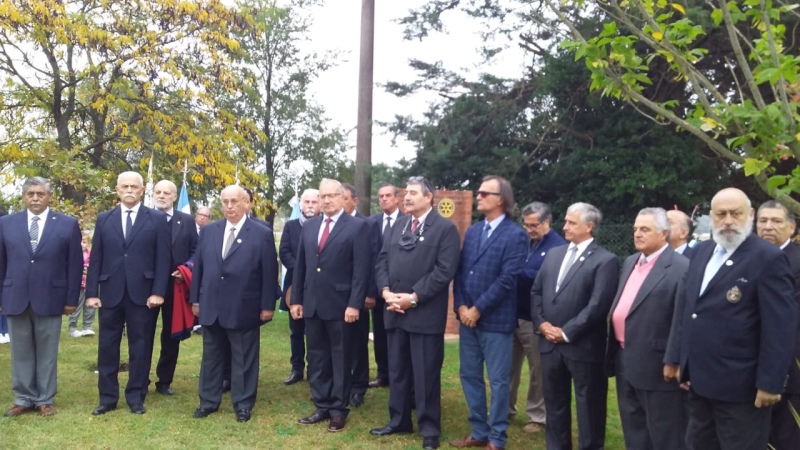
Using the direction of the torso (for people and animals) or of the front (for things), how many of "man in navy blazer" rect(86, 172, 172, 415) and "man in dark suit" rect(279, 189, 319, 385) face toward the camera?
2

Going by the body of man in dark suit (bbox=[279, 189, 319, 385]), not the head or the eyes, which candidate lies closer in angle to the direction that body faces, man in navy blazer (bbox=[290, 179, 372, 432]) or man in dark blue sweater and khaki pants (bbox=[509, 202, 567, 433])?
the man in navy blazer

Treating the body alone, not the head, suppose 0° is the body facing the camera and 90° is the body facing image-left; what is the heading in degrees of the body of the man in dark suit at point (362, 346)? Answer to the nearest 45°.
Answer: approximately 45°

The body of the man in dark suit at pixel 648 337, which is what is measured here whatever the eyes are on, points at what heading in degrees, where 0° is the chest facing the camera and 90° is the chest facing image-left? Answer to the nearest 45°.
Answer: approximately 45°

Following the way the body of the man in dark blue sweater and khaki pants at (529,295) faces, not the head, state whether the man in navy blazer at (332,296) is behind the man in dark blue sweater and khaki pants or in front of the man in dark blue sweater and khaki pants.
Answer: in front

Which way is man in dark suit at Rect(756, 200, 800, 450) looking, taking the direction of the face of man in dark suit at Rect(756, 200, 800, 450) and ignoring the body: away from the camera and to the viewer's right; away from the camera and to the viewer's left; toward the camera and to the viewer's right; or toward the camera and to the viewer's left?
toward the camera and to the viewer's left

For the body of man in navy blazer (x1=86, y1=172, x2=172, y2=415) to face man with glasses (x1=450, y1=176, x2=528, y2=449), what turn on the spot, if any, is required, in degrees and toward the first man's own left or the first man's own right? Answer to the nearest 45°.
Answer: approximately 45° to the first man's own left

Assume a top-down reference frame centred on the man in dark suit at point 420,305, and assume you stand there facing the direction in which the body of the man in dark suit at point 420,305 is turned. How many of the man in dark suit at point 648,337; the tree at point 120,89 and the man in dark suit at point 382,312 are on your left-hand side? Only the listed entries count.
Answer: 1

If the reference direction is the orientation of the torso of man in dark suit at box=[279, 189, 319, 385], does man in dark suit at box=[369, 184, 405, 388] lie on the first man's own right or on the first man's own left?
on the first man's own left

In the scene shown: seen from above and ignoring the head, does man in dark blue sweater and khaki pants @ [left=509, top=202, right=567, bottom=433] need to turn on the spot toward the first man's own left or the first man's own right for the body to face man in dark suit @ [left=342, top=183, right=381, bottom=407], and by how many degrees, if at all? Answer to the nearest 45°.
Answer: approximately 45° to the first man's own right

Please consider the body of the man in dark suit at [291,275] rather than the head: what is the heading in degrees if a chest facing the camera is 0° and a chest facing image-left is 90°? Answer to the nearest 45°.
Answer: approximately 0°

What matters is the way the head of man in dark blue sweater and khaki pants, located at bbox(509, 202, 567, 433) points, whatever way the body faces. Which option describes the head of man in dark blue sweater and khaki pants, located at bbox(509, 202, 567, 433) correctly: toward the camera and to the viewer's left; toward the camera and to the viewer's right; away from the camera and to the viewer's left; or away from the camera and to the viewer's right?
toward the camera and to the viewer's left
